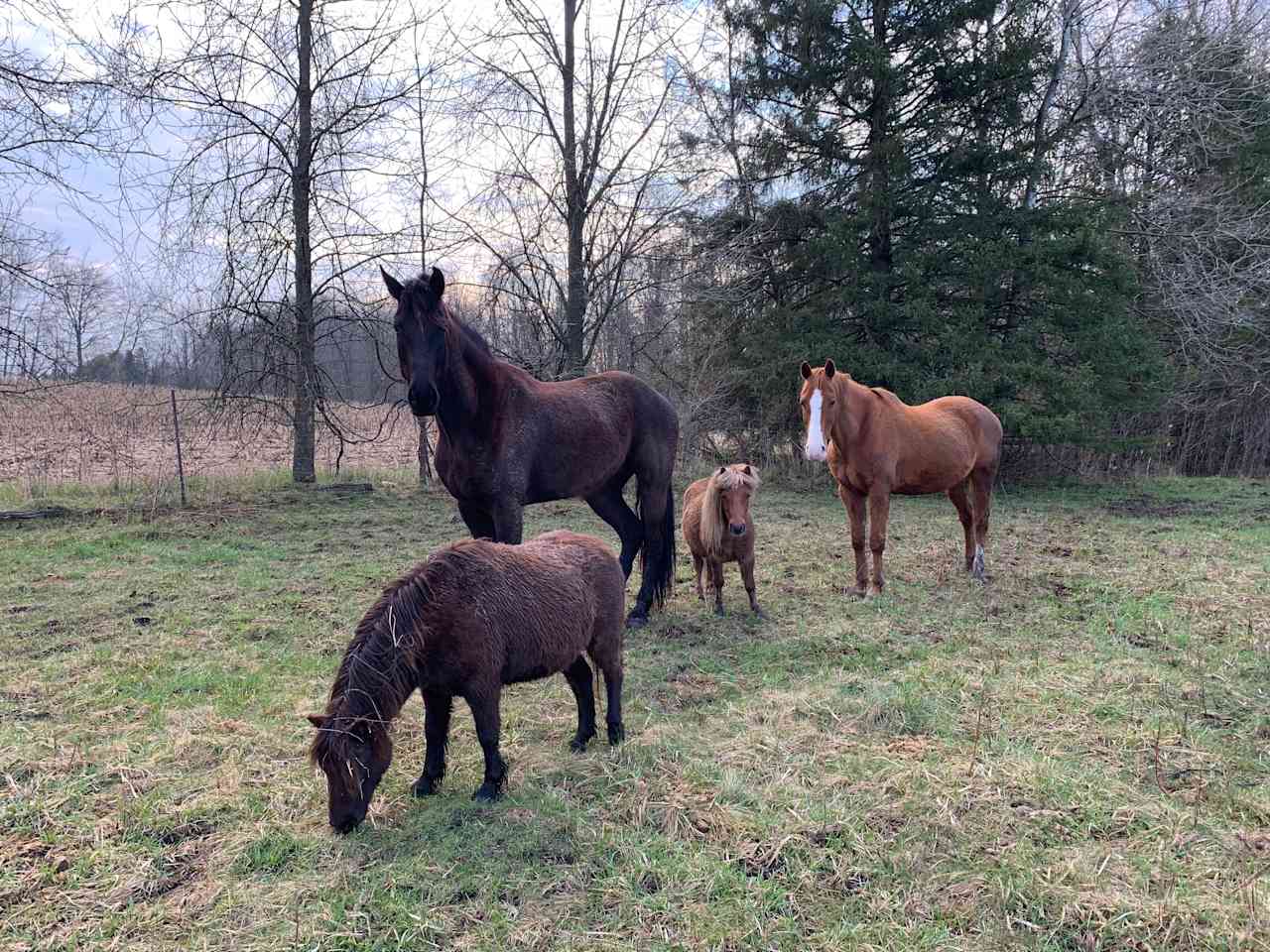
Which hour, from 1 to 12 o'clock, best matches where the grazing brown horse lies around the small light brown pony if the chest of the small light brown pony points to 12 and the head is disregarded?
The grazing brown horse is roughly at 2 o'clock from the small light brown pony.

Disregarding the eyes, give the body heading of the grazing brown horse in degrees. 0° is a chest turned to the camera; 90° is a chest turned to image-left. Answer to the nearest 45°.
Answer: approximately 45°

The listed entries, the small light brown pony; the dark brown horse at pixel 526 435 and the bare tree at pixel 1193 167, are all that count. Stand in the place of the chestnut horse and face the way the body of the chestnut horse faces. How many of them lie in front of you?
2

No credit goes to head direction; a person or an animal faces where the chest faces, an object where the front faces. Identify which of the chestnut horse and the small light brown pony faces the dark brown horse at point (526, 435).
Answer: the chestnut horse

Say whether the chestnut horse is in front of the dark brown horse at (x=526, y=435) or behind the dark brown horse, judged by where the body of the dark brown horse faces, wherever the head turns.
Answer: behind

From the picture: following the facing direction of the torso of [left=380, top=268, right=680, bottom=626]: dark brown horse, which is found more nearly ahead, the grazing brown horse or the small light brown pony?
the grazing brown horse

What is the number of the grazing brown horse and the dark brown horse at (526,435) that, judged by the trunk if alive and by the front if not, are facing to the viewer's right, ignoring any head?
0

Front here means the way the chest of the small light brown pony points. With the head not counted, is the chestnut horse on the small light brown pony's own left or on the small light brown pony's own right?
on the small light brown pony's own left

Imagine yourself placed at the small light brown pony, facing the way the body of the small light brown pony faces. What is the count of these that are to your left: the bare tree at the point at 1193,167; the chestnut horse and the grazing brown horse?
2

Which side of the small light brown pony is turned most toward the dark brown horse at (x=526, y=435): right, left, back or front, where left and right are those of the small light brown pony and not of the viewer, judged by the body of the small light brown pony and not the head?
right

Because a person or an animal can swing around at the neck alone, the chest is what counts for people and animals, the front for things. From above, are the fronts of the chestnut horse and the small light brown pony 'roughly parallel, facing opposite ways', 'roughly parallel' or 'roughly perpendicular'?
roughly perpendicular

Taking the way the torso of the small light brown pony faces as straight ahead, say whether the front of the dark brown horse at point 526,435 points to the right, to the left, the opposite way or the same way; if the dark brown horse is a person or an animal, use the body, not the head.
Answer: to the right

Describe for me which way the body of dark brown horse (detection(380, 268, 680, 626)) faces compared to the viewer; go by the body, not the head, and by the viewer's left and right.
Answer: facing the viewer and to the left of the viewer
